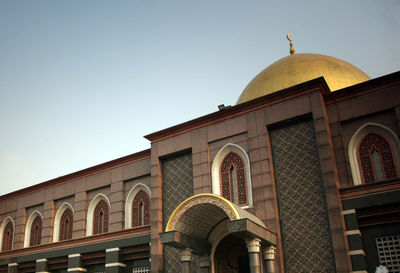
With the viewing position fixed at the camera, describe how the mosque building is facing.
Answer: facing the viewer and to the left of the viewer
